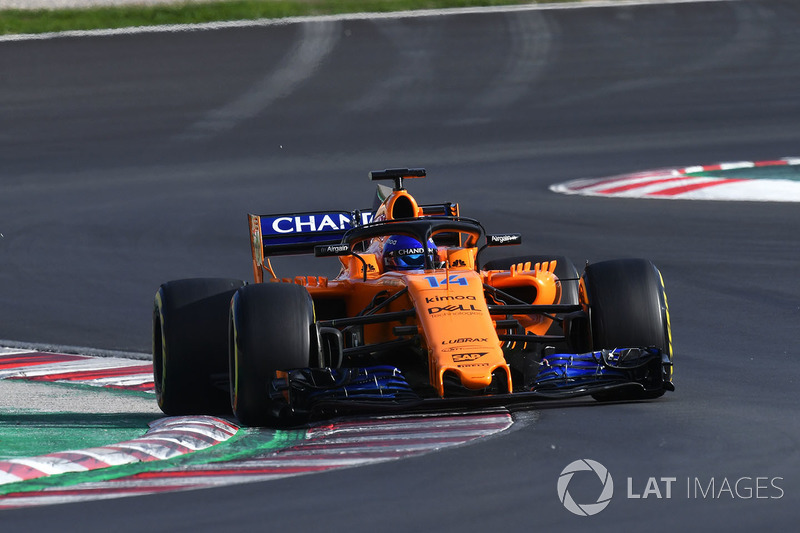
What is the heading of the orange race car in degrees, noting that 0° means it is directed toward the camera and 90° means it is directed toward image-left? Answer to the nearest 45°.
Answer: approximately 0°
